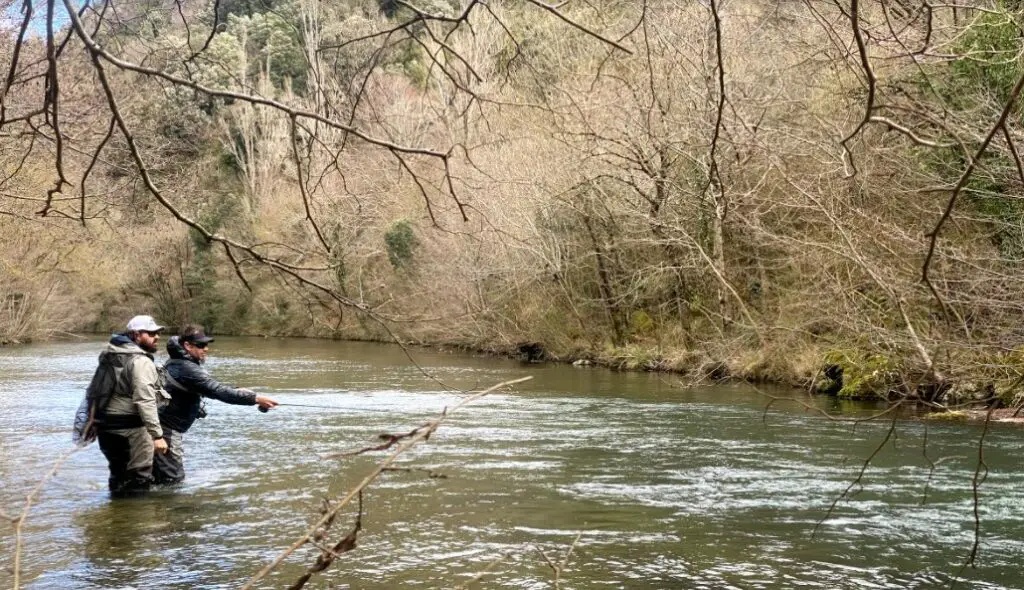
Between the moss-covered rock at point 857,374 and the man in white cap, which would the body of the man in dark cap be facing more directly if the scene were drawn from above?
the moss-covered rock

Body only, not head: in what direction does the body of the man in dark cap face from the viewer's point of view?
to the viewer's right

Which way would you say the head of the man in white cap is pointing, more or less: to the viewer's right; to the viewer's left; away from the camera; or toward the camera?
to the viewer's right

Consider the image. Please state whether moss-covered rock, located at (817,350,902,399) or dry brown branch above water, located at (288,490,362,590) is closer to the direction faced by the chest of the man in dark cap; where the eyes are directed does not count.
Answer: the moss-covered rock

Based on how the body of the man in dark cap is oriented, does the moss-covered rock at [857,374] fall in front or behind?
in front

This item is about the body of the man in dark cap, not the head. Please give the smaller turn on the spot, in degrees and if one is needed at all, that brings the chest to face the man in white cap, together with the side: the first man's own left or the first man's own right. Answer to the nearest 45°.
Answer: approximately 135° to the first man's own right

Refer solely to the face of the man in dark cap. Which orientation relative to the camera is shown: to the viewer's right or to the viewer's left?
to the viewer's right

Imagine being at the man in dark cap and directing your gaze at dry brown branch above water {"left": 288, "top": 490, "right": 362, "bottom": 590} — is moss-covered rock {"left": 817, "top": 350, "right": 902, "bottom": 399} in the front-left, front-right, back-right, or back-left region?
back-left

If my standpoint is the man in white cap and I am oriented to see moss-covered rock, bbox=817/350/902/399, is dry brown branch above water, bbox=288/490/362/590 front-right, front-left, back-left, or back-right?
back-right

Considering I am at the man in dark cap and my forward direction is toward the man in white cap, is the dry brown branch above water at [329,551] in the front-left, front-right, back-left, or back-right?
front-left

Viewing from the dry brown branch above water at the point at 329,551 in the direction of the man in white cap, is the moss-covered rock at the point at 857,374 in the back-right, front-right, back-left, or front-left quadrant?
front-right

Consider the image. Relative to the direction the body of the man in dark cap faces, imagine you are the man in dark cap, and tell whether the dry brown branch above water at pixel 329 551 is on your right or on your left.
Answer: on your right
